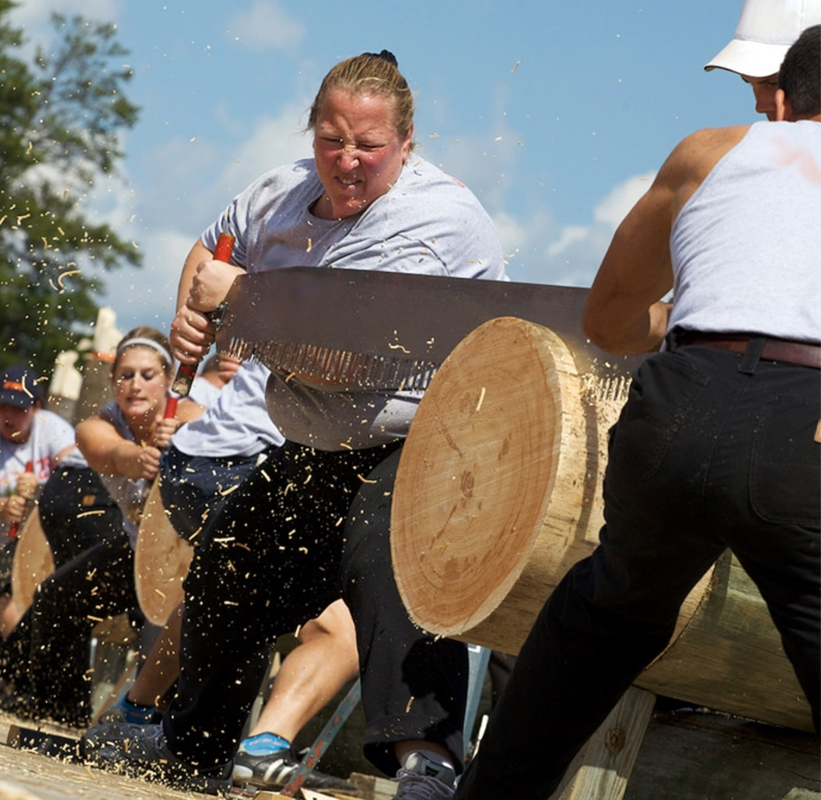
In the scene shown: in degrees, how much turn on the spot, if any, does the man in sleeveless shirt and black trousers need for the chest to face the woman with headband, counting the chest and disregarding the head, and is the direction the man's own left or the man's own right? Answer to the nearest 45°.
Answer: approximately 45° to the man's own left

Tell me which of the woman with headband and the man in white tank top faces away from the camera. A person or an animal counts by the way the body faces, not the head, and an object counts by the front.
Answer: the man in white tank top

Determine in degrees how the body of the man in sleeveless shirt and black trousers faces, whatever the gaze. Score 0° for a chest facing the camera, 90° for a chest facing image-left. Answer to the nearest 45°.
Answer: approximately 180°

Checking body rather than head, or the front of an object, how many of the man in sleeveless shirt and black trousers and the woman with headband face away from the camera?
1

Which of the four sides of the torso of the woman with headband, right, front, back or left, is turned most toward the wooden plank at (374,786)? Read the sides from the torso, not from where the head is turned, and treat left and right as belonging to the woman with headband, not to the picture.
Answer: front
